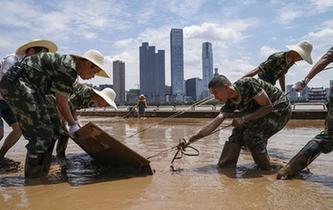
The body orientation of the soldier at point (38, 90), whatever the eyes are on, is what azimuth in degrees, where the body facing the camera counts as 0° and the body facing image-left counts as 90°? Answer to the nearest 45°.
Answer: approximately 270°

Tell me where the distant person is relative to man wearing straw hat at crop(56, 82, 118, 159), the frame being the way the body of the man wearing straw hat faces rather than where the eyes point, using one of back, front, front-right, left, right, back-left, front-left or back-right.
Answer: left

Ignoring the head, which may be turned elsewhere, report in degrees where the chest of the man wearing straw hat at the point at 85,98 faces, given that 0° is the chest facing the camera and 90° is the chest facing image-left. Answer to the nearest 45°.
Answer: approximately 270°

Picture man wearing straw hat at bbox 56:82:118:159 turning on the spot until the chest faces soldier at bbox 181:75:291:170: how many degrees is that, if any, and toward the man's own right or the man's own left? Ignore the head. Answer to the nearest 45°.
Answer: approximately 45° to the man's own right

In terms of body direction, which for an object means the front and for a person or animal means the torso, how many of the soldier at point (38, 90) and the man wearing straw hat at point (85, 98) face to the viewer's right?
2

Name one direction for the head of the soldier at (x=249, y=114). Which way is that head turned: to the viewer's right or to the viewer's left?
to the viewer's left

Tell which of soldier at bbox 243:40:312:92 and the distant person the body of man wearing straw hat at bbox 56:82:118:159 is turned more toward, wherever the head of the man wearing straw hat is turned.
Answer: the soldier

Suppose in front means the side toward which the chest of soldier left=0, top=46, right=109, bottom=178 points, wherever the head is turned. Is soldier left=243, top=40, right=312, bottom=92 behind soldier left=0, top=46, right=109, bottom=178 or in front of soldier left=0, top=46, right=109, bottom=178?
in front

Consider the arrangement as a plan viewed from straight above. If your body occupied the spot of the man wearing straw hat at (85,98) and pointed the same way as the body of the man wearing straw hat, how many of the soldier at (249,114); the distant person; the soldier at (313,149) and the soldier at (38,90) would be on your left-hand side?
1

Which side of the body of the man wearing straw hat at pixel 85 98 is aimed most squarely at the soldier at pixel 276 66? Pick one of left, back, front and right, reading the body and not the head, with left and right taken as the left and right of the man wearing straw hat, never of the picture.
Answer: front

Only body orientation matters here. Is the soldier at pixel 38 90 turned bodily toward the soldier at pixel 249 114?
yes
